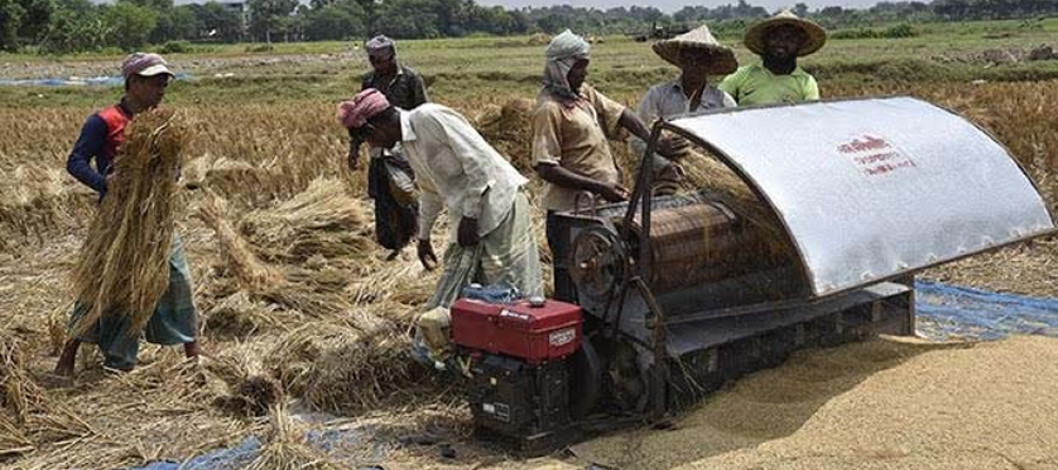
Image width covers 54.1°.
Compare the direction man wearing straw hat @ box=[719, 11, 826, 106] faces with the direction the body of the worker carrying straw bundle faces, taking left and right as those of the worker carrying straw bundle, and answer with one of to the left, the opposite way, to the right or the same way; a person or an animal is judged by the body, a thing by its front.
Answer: to the right

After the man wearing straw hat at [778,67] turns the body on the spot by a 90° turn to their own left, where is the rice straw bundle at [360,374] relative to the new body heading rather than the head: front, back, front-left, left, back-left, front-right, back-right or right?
back-right

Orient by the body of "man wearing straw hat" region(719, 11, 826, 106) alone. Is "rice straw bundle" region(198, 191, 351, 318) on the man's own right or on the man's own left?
on the man's own right

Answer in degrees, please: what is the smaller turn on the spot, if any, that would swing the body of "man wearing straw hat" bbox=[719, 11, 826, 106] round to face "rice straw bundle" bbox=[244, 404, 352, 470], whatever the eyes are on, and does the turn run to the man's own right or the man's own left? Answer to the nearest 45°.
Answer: approximately 45° to the man's own right

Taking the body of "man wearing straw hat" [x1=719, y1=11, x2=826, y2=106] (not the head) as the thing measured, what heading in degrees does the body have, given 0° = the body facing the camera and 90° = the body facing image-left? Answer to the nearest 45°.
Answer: approximately 0°

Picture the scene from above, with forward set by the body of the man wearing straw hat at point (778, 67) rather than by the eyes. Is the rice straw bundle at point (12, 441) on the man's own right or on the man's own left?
on the man's own right

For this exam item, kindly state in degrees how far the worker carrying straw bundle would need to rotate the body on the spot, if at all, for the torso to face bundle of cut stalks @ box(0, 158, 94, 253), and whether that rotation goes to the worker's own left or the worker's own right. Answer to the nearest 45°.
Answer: approximately 135° to the worker's own left

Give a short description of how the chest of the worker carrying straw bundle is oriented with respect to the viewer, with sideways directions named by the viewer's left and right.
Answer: facing the viewer and to the right of the viewer

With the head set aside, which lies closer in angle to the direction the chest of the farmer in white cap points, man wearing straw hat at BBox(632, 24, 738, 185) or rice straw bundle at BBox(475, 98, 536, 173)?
the man wearing straw hat

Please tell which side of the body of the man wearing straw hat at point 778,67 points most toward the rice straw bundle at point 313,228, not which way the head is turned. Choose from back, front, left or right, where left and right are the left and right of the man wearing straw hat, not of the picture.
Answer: right

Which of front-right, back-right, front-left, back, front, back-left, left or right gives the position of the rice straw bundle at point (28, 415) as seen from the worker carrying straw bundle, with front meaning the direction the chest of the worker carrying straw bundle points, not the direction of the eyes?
right

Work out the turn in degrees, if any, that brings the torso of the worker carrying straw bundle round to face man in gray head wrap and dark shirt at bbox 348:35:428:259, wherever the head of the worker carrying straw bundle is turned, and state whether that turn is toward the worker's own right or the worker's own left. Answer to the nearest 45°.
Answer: approximately 45° to the worker's own left

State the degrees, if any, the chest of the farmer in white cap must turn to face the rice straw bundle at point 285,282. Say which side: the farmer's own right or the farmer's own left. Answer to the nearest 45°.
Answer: approximately 45° to the farmer's own left
